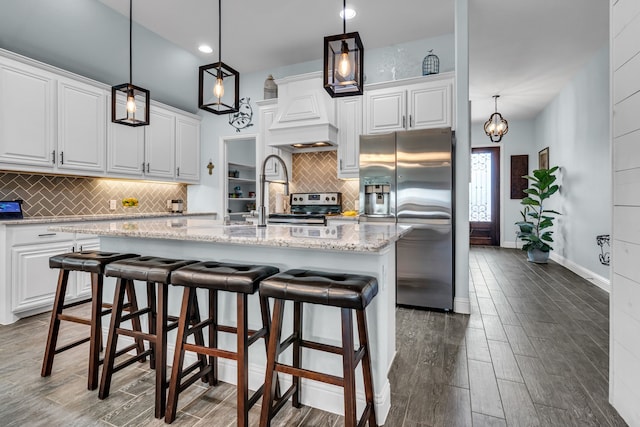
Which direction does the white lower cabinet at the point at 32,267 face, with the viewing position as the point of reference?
facing the viewer and to the right of the viewer

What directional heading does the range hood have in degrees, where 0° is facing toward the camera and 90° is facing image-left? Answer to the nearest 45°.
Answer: approximately 45°

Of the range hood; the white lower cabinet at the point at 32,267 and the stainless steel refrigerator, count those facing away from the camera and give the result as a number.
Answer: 0

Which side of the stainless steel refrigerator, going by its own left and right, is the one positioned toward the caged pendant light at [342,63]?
front

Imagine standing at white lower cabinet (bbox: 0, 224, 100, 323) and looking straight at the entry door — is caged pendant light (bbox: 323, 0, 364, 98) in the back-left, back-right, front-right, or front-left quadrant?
front-right

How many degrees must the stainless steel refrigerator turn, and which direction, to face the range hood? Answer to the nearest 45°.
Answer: approximately 90° to its right

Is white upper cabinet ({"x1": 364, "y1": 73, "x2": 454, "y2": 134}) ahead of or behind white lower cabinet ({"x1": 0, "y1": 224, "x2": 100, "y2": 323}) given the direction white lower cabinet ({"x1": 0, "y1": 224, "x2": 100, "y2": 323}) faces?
ahead

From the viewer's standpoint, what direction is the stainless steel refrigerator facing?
toward the camera

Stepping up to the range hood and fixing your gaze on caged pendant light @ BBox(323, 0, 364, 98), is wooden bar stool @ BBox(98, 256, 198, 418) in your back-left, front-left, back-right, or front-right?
front-right

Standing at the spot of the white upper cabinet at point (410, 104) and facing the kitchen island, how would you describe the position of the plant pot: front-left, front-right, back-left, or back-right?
back-left
